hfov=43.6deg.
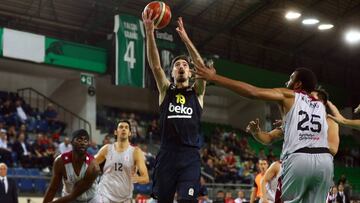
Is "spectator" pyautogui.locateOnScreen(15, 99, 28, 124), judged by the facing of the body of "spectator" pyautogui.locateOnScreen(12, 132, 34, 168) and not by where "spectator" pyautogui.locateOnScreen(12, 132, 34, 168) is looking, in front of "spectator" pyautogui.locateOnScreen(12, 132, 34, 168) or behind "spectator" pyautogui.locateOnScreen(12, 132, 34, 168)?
behind

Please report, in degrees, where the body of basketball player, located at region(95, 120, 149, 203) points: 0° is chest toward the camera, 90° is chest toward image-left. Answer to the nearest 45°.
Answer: approximately 0°

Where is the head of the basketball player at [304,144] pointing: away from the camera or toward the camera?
away from the camera

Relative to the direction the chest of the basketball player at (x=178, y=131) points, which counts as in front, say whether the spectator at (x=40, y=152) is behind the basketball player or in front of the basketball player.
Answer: behind

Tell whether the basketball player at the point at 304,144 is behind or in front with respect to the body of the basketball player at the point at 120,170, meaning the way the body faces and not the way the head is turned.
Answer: in front
